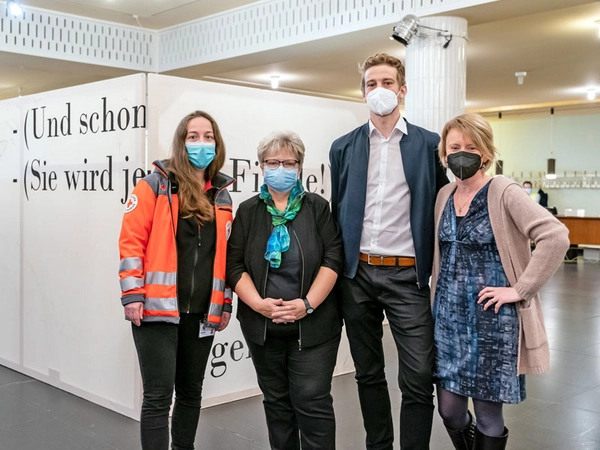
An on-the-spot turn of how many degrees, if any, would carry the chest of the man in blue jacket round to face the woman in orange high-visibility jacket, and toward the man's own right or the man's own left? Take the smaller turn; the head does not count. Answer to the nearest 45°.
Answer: approximately 90° to the man's own right

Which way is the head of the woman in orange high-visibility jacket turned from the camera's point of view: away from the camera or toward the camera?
toward the camera

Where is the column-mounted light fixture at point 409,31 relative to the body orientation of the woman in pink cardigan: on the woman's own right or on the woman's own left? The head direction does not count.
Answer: on the woman's own right

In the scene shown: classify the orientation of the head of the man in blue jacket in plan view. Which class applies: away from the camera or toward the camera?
toward the camera

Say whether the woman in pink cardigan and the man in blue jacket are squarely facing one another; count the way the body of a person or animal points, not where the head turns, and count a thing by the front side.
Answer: no

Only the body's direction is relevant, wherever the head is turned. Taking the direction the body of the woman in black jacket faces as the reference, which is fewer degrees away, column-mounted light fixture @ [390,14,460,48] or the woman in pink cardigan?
the woman in pink cardigan

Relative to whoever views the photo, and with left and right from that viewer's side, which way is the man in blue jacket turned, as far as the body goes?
facing the viewer

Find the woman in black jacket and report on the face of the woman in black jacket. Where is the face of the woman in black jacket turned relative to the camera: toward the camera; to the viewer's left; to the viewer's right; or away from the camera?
toward the camera

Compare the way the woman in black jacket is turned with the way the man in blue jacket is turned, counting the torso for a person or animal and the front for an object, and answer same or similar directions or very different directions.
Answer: same or similar directions

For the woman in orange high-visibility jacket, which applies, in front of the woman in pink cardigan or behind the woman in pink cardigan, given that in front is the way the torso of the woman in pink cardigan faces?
in front

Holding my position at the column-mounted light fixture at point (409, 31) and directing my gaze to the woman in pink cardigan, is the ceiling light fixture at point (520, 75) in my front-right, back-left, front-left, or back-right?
back-left

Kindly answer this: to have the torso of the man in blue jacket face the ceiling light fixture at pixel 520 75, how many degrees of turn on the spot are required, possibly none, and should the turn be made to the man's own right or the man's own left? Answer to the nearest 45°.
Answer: approximately 180°

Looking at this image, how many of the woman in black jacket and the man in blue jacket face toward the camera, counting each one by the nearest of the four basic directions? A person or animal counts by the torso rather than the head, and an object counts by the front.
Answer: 2

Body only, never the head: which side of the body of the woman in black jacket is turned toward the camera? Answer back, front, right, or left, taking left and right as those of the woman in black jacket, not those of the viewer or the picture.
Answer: front

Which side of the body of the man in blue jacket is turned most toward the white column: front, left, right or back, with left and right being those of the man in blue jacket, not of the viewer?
back

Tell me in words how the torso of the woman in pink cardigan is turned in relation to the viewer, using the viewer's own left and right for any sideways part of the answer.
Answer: facing the viewer and to the left of the viewer

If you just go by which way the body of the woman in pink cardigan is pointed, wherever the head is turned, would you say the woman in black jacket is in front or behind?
in front

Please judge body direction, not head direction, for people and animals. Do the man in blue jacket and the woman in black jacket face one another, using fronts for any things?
no
